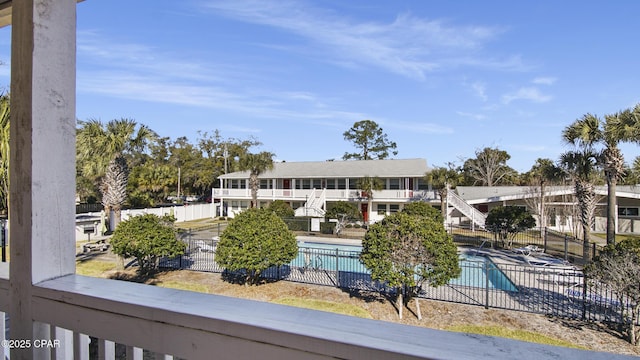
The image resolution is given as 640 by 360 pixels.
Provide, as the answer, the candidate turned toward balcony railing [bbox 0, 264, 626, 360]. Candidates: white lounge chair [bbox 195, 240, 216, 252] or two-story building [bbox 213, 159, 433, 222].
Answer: the two-story building

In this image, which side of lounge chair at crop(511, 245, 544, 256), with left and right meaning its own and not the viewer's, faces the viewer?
left

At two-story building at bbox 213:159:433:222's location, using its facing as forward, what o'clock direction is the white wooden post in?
The white wooden post is roughly at 12 o'clock from the two-story building.

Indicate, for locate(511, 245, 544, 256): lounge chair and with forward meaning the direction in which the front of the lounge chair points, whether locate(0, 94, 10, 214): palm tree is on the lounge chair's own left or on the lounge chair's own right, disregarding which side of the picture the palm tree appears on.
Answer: on the lounge chair's own left

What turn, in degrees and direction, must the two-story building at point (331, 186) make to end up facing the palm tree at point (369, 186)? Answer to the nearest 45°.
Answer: approximately 45° to its left

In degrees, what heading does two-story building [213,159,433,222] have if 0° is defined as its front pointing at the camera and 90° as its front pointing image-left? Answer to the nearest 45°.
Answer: approximately 0°
